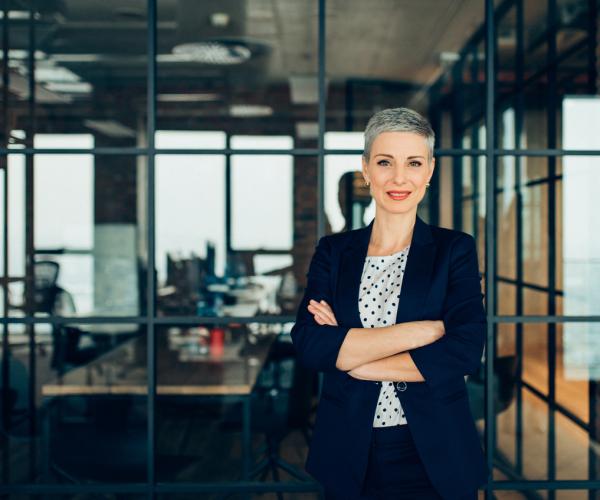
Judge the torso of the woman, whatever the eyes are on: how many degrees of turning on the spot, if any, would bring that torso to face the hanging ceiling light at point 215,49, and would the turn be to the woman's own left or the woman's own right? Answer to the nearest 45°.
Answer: approximately 180°

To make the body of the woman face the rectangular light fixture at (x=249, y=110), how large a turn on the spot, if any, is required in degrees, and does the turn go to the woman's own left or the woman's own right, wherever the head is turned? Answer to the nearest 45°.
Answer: approximately 180°

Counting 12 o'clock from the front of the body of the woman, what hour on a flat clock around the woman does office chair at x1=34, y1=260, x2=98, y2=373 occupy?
The office chair is roughly at 5 o'clock from the woman.

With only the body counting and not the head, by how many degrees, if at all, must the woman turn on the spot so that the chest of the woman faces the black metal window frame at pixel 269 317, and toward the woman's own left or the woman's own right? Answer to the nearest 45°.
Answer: approximately 135° to the woman's own right

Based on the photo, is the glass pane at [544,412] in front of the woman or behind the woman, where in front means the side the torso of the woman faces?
behind

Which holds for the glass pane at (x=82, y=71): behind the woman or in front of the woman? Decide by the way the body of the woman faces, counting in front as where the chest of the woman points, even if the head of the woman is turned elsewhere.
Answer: behind

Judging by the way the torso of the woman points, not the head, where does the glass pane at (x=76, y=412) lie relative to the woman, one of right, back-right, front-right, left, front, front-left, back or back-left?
back-right

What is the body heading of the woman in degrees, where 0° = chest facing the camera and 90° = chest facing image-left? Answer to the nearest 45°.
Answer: approximately 0°

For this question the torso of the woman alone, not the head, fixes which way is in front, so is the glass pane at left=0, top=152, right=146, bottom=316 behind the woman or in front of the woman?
behind

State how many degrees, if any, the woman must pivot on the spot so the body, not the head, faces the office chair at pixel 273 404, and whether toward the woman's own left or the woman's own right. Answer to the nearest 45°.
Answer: approximately 180°
